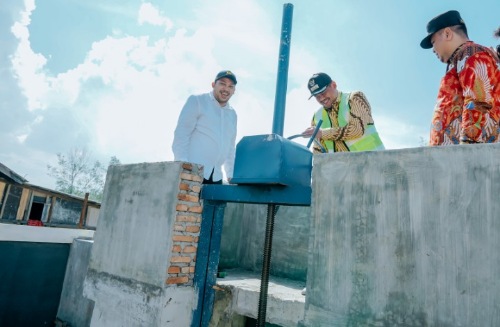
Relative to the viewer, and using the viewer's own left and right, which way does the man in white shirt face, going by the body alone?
facing the viewer and to the right of the viewer

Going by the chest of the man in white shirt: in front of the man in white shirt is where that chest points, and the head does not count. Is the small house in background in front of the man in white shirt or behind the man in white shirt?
behind

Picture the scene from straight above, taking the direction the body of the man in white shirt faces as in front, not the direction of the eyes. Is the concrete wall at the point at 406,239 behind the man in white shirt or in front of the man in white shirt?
in front

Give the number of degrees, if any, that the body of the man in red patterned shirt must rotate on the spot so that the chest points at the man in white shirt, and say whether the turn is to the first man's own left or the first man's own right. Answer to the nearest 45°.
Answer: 0° — they already face them

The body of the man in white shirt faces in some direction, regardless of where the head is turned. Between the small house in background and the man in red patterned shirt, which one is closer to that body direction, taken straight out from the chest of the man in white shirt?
the man in red patterned shirt

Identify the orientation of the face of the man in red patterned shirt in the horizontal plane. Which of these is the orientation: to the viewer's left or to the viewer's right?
to the viewer's left

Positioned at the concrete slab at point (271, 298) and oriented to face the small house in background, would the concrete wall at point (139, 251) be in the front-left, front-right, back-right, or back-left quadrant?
front-left

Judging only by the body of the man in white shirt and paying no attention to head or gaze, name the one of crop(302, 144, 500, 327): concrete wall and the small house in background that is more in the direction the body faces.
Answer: the concrete wall

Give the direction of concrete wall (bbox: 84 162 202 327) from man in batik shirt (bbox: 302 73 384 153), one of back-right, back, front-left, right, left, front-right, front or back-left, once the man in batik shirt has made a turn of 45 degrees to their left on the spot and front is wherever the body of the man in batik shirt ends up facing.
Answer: right

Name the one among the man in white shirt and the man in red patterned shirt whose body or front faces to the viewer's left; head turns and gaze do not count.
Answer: the man in red patterned shirt

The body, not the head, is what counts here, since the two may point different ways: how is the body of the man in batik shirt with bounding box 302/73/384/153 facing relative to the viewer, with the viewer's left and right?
facing the viewer and to the left of the viewer

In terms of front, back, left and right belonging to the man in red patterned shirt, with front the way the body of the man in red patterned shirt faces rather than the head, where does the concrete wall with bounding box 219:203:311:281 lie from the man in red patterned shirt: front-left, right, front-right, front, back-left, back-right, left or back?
front-right

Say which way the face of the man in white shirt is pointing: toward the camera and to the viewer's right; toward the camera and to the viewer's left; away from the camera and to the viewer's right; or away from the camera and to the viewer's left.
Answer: toward the camera and to the viewer's right

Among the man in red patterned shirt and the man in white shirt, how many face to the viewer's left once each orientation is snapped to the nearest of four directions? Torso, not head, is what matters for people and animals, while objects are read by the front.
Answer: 1

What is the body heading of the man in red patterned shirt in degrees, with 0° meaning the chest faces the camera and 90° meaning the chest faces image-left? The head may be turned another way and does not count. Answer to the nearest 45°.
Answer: approximately 90°
